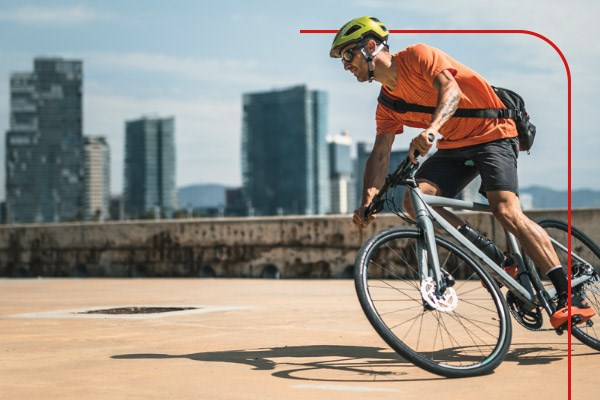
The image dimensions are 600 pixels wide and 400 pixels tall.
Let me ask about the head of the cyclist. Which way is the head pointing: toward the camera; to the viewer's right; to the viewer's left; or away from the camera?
to the viewer's left

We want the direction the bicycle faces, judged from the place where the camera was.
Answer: facing the viewer and to the left of the viewer
